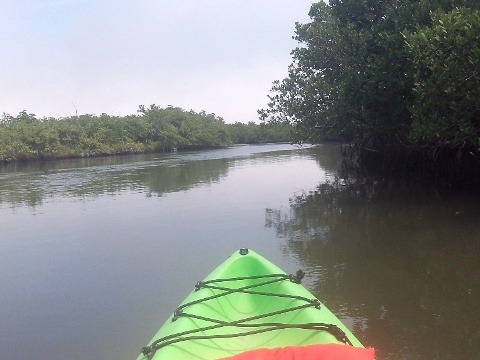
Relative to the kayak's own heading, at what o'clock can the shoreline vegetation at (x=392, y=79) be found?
The shoreline vegetation is roughly at 1 o'clock from the kayak.

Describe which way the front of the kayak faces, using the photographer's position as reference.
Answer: facing away from the viewer
